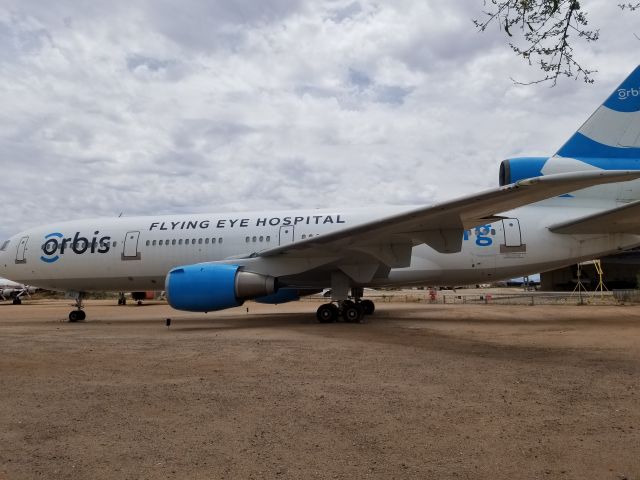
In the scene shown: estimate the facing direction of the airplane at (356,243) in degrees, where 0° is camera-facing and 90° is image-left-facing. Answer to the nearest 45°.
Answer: approximately 90°
